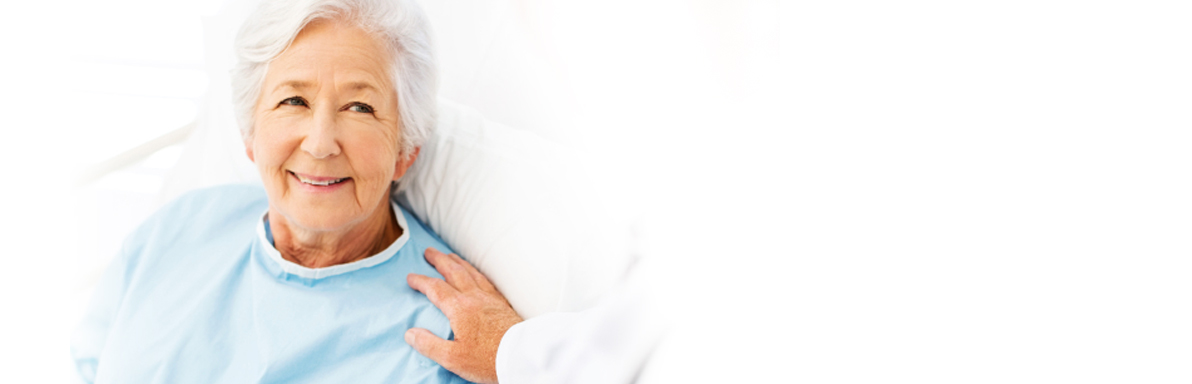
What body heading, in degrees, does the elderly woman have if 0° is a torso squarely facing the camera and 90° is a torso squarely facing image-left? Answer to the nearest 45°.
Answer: approximately 0°
